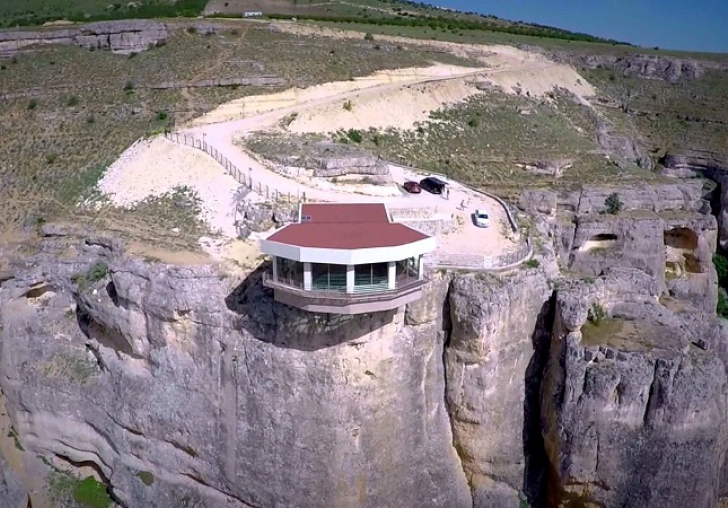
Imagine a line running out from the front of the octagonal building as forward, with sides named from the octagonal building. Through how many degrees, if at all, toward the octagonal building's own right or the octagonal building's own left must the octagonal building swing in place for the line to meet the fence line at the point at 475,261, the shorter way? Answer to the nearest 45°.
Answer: approximately 135° to the octagonal building's own left

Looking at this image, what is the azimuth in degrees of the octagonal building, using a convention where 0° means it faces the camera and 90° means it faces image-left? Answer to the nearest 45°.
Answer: approximately 0°

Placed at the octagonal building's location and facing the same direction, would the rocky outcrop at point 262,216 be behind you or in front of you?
behind

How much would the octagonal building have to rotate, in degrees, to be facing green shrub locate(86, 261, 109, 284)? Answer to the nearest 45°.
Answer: approximately 135° to its right

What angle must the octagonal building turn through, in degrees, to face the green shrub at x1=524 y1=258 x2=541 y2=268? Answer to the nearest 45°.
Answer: approximately 135° to its left
